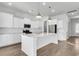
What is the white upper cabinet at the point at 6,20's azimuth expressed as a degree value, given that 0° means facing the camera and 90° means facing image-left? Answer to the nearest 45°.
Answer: approximately 315°
